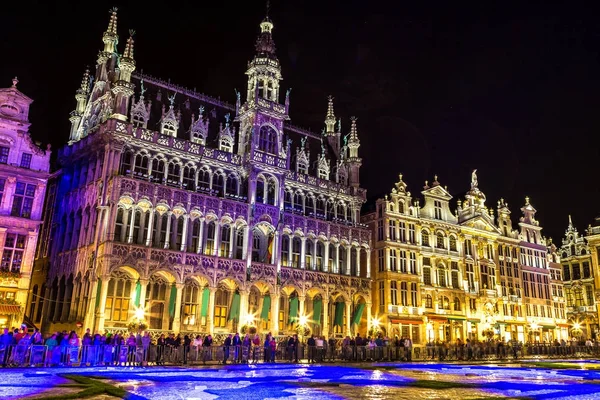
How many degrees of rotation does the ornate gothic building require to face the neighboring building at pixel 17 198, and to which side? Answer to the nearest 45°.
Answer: approximately 135° to its right

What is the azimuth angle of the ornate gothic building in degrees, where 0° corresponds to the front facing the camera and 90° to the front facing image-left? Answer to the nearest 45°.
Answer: approximately 315°
